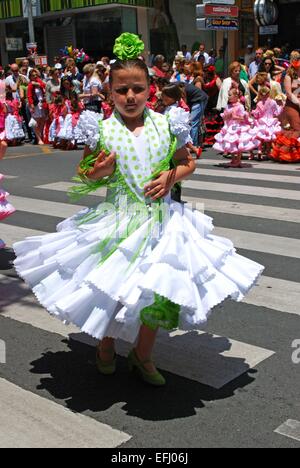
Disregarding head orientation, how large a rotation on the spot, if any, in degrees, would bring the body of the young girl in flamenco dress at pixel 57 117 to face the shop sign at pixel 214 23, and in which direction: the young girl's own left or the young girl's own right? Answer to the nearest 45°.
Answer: approximately 135° to the young girl's own left

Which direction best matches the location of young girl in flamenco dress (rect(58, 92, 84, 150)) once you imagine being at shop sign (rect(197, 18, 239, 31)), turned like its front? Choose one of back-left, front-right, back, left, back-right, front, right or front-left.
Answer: front-right

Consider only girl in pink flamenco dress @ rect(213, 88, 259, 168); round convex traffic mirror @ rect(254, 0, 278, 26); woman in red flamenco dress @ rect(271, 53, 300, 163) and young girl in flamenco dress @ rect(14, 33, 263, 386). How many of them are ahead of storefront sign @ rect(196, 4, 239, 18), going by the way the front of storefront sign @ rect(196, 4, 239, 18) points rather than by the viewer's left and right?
3

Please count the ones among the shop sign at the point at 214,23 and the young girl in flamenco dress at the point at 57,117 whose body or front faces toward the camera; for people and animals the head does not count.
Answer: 2

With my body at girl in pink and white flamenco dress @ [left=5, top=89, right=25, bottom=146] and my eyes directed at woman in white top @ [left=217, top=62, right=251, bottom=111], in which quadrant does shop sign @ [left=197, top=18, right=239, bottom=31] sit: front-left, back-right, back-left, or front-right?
front-left

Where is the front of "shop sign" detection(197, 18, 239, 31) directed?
toward the camera

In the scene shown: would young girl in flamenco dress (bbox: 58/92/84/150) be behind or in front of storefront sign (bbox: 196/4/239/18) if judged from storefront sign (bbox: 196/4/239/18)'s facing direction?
in front

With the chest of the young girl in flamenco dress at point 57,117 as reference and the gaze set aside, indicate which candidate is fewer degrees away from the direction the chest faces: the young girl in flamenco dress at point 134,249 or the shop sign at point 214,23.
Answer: the young girl in flamenco dress

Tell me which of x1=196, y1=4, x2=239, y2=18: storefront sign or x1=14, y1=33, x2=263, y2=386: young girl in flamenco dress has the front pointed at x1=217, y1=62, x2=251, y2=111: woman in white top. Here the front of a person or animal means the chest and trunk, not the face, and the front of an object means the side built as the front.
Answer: the storefront sign

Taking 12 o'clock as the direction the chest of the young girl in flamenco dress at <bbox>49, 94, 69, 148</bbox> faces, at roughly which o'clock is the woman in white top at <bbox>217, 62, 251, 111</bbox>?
The woman in white top is roughly at 10 o'clock from the young girl in flamenco dress.

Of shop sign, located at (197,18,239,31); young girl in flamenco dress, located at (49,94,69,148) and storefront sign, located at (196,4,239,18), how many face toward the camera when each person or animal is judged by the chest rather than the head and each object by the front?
3

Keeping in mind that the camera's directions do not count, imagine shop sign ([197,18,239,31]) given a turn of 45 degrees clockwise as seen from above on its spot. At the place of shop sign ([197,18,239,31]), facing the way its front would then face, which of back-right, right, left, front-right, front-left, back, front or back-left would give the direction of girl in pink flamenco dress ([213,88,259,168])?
front-left

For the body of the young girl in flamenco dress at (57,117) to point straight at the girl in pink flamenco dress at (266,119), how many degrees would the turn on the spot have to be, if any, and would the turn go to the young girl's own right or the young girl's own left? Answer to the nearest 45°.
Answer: approximately 45° to the young girl's own left

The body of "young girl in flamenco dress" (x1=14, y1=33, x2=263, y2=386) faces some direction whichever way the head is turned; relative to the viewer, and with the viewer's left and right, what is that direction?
facing the viewer
